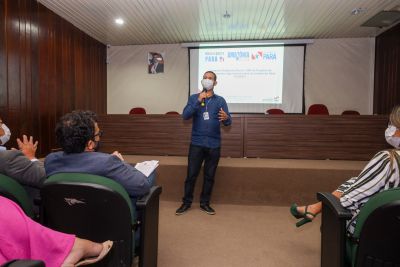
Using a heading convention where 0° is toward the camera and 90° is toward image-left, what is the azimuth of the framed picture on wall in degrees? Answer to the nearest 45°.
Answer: approximately 0°

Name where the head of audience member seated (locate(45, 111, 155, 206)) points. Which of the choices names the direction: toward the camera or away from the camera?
away from the camera

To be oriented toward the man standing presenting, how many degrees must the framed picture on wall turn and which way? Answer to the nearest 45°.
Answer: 0° — it already faces them

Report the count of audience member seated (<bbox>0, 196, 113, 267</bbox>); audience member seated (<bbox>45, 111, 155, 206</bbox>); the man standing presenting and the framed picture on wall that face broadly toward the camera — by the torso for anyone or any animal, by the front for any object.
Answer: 2
